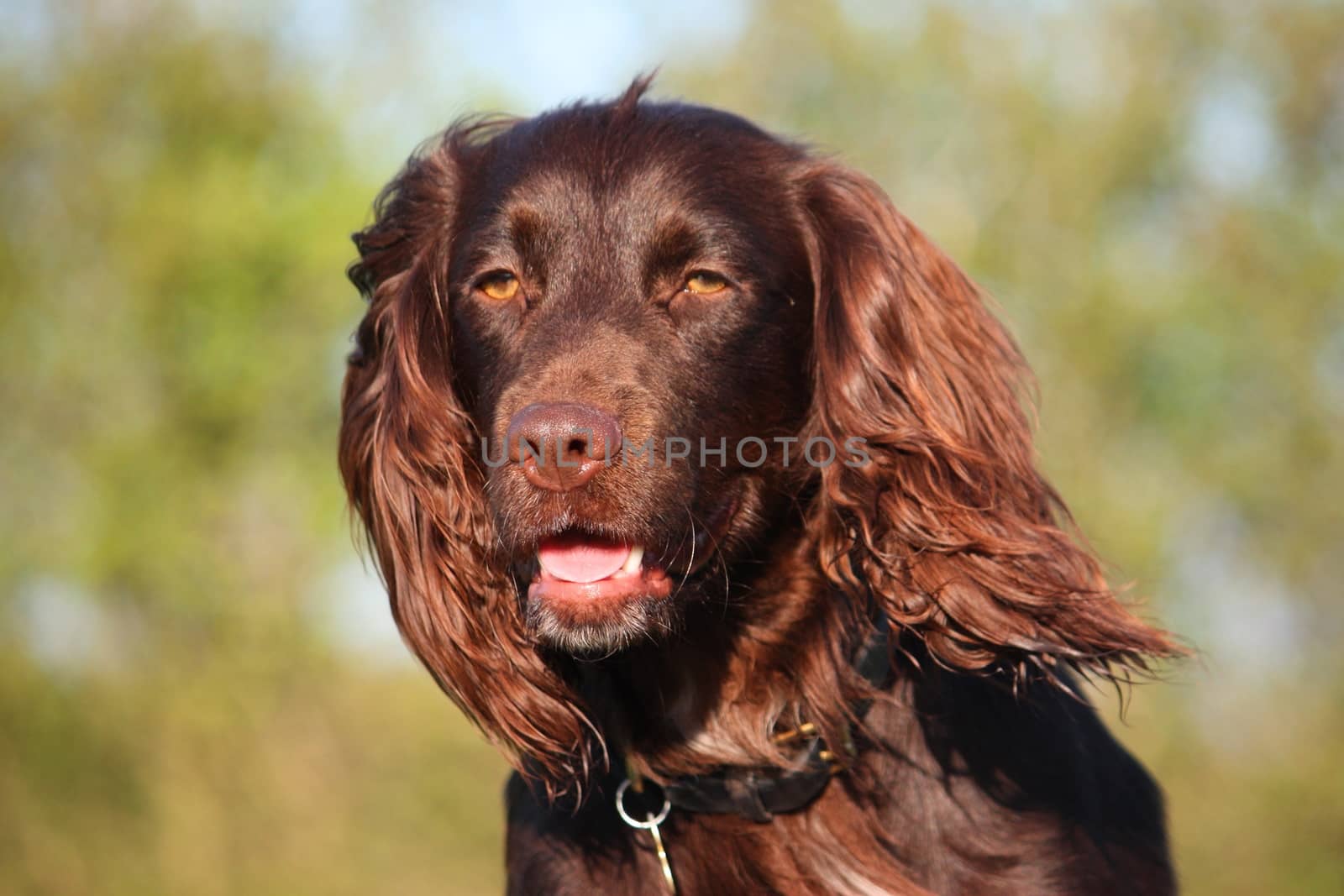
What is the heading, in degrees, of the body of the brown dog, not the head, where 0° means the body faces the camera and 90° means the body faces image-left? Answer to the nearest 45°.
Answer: approximately 45°
